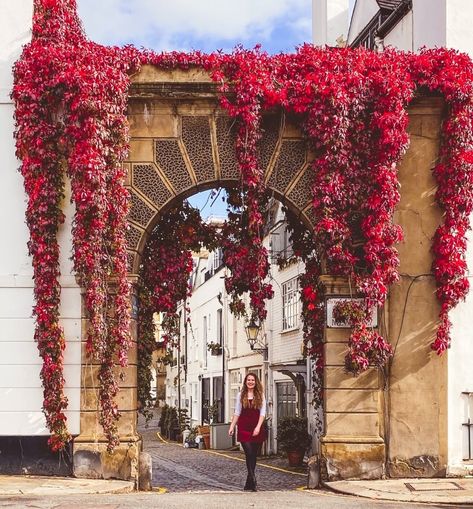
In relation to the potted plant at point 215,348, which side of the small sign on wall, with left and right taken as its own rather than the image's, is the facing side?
back

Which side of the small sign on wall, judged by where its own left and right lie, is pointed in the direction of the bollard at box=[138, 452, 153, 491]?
right

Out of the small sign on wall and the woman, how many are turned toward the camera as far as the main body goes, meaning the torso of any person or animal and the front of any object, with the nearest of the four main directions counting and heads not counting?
2

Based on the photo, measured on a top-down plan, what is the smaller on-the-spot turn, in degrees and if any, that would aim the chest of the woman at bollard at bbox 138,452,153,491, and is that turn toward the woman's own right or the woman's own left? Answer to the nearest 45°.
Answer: approximately 90° to the woman's own right

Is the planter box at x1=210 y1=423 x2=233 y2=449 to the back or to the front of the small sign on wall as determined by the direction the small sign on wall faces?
to the back

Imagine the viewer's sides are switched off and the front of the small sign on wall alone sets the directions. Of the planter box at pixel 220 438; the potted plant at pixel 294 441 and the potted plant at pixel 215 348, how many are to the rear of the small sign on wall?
3

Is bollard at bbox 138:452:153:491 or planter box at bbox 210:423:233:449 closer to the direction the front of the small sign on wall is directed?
the bollard

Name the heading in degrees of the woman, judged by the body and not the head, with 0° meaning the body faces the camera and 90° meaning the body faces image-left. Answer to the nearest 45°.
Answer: approximately 0°

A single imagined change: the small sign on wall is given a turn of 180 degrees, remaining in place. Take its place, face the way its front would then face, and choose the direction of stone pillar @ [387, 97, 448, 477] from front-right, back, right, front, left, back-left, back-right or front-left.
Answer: right
